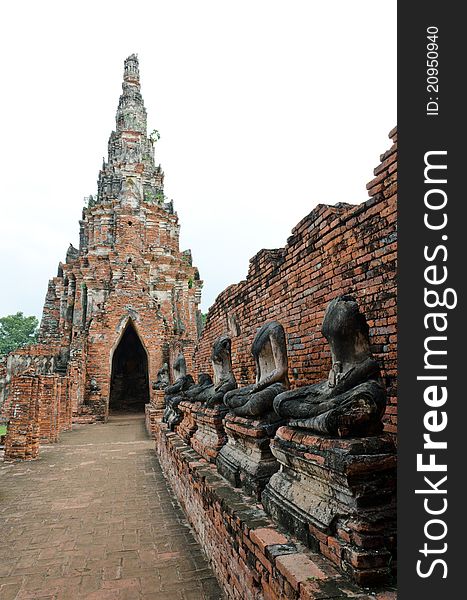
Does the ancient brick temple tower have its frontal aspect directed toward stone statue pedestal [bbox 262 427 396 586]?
yes

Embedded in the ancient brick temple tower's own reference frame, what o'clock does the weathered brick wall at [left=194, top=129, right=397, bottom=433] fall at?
The weathered brick wall is roughly at 12 o'clock from the ancient brick temple tower.

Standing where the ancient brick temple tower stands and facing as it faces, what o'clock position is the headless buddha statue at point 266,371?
The headless buddha statue is roughly at 12 o'clock from the ancient brick temple tower.

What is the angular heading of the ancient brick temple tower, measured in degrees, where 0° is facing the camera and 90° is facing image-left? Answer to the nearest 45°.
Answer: approximately 0°

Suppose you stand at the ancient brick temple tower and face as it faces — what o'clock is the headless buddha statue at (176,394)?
The headless buddha statue is roughly at 12 o'clock from the ancient brick temple tower.

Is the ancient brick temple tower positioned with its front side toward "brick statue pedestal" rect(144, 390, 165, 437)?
yes

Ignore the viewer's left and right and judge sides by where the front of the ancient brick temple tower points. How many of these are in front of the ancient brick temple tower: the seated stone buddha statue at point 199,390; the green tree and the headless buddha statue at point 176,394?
2

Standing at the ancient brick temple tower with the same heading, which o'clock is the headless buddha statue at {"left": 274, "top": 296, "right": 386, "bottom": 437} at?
The headless buddha statue is roughly at 12 o'clock from the ancient brick temple tower.

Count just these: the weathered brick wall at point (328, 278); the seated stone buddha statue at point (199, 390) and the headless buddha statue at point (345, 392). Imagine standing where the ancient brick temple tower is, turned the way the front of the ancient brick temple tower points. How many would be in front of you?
3

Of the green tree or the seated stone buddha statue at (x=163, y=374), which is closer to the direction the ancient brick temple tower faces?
the seated stone buddha statue

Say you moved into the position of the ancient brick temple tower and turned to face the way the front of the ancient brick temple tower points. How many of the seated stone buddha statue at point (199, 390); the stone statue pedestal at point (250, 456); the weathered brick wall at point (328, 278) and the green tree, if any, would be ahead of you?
3
